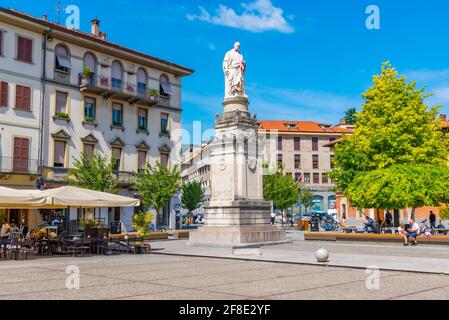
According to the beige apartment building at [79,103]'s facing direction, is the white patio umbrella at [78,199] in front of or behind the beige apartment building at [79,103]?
in front

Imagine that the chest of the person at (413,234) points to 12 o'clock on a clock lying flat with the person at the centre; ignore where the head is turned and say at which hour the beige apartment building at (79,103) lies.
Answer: The beige apartment building is roughly at 2 o'clock from the person.

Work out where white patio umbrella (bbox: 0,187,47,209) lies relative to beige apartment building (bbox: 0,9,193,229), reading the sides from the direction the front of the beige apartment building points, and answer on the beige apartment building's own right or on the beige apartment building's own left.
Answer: on the beige apartment building's own right

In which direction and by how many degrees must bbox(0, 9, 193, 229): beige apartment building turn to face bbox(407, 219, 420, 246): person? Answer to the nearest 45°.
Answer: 0° — it already faces them

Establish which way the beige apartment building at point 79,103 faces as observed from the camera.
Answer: facing the viewer and to the right of the viewer

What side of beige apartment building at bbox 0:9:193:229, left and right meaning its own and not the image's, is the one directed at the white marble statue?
front

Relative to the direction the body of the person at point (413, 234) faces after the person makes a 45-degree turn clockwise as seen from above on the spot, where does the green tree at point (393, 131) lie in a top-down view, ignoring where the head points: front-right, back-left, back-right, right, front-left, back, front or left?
right

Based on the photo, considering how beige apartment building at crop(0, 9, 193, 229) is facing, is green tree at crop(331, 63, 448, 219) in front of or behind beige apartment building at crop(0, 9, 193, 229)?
in front

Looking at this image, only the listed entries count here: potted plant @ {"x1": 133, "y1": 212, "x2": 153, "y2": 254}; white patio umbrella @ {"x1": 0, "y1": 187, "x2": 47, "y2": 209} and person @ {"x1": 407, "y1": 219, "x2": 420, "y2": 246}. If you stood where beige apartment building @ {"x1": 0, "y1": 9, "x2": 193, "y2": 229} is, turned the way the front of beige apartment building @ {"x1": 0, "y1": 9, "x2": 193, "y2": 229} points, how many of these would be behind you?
0

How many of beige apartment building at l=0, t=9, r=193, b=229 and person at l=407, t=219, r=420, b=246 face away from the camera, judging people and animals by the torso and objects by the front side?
0

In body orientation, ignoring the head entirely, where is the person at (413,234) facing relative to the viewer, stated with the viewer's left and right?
facing the viewer and to the left of the viewer
